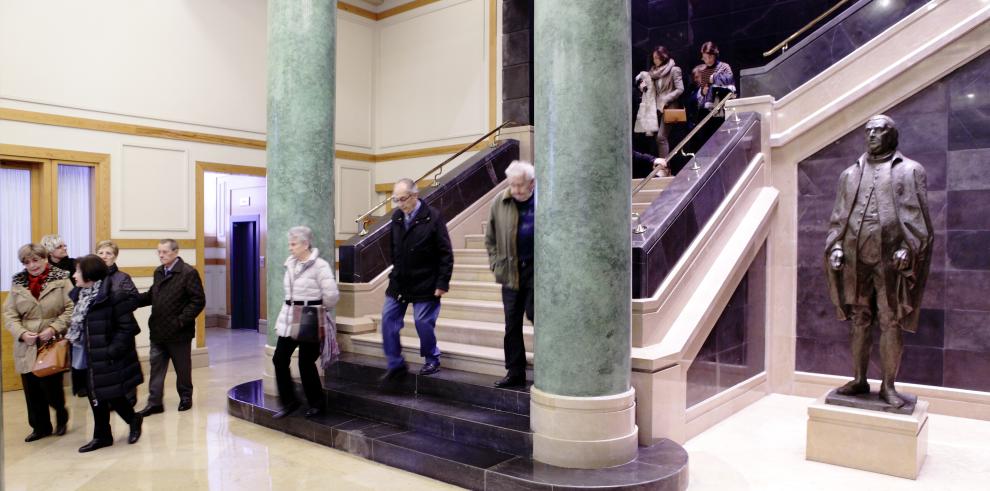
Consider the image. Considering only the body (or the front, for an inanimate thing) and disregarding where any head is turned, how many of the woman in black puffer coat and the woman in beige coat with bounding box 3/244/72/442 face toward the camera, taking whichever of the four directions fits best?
1

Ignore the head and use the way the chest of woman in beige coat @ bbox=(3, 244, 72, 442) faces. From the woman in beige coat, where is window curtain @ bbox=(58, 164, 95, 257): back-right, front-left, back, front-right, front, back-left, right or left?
back

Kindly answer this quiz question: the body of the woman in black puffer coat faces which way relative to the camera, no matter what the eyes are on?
to the viewer's left

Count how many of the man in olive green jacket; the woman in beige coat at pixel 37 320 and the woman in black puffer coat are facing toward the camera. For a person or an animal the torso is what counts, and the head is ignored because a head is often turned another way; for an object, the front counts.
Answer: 2

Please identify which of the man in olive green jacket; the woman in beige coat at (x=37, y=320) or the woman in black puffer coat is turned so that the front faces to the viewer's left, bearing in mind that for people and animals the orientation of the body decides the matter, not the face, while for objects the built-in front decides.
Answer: the woman in black puffer coat

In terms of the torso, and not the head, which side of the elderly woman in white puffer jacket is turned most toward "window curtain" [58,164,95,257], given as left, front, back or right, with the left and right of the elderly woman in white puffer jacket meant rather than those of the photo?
right

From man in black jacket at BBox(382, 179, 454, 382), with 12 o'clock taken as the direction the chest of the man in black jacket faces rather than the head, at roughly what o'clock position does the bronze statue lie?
The bronze statue is roughly at 8 o'clock from the man in black jacket.

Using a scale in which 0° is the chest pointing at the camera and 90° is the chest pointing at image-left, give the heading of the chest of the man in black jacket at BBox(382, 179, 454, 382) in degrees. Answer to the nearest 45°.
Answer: approximately 45°

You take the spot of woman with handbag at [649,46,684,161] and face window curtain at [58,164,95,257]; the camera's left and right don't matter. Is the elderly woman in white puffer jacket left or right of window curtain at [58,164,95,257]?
left

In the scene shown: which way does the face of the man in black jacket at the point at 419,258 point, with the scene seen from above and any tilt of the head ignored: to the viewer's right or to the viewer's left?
to the viewer's left

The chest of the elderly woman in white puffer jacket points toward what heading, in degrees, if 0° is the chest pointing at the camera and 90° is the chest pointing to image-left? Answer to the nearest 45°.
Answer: approximately 45°

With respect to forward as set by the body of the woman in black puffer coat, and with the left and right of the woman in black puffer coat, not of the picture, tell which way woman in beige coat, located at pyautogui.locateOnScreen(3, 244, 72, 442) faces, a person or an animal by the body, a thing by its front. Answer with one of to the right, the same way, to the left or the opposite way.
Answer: to the left
